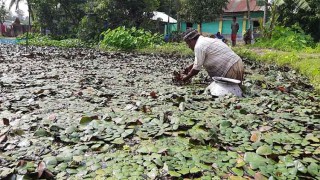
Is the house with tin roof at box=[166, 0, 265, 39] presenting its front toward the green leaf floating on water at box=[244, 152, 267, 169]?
yes

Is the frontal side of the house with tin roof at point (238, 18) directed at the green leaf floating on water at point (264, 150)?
yes

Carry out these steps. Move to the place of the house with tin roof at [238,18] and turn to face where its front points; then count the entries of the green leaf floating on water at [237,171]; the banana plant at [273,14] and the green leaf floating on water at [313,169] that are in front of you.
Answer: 3

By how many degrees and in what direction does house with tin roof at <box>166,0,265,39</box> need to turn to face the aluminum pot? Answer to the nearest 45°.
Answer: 0° — it already faces it

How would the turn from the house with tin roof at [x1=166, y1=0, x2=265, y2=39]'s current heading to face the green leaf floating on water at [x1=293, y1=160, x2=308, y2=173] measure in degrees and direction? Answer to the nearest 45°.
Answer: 0° — it already faces it

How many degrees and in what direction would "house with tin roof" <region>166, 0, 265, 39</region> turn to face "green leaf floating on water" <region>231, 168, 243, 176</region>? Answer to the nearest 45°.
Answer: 0° — it already faces it

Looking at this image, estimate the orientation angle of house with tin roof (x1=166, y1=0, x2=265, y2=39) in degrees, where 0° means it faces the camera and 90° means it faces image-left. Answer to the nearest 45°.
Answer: approximately 0°
